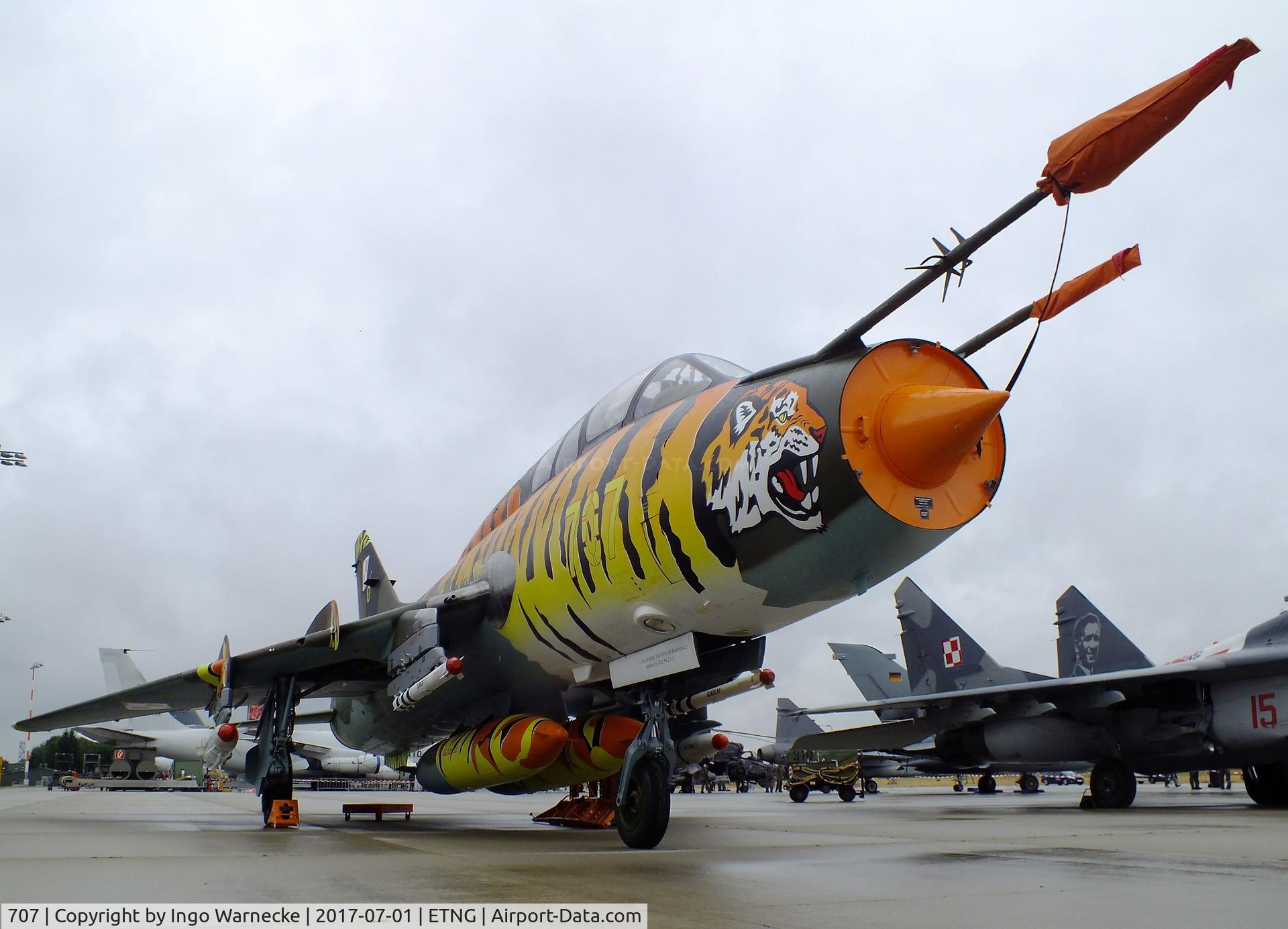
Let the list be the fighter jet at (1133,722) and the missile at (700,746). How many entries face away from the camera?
0

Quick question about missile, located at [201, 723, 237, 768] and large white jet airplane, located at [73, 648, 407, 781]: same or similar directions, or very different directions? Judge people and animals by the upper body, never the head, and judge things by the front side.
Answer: same or similar directions

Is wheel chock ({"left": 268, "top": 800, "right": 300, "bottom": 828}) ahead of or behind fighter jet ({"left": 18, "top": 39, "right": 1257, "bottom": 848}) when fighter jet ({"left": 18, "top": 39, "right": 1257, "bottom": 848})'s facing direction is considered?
behind

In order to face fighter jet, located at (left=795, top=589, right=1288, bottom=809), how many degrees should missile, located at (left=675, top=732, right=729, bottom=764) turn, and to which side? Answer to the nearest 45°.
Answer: approximately 90° to its left

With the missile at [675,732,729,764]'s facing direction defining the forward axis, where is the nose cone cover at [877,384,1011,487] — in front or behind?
in front

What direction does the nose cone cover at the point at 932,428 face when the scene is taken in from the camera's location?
facing the viewer and to the right of the viewer

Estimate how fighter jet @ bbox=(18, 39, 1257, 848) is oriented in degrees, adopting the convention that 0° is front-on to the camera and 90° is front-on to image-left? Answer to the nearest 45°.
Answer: approximately 315°

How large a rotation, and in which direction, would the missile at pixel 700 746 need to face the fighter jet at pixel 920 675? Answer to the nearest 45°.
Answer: approximately 135° to its left

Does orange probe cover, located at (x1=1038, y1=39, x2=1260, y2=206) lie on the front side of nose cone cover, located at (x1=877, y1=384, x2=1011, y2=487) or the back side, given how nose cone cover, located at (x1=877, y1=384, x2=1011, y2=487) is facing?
on the front side

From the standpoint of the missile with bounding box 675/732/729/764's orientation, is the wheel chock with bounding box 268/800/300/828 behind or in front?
behind

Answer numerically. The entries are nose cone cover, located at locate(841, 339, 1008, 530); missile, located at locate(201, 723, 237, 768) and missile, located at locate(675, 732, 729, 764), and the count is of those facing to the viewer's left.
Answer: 0
